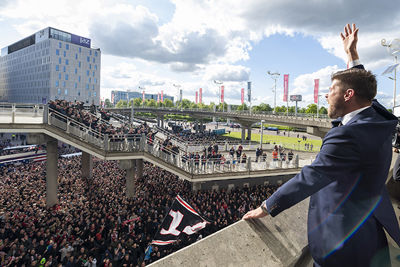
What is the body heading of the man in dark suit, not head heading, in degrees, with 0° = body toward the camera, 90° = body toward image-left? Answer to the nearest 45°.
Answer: approximately 135°

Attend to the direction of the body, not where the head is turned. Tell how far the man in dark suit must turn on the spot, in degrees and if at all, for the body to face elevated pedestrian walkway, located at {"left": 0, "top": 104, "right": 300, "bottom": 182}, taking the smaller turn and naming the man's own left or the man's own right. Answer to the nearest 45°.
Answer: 0° — they already face it
